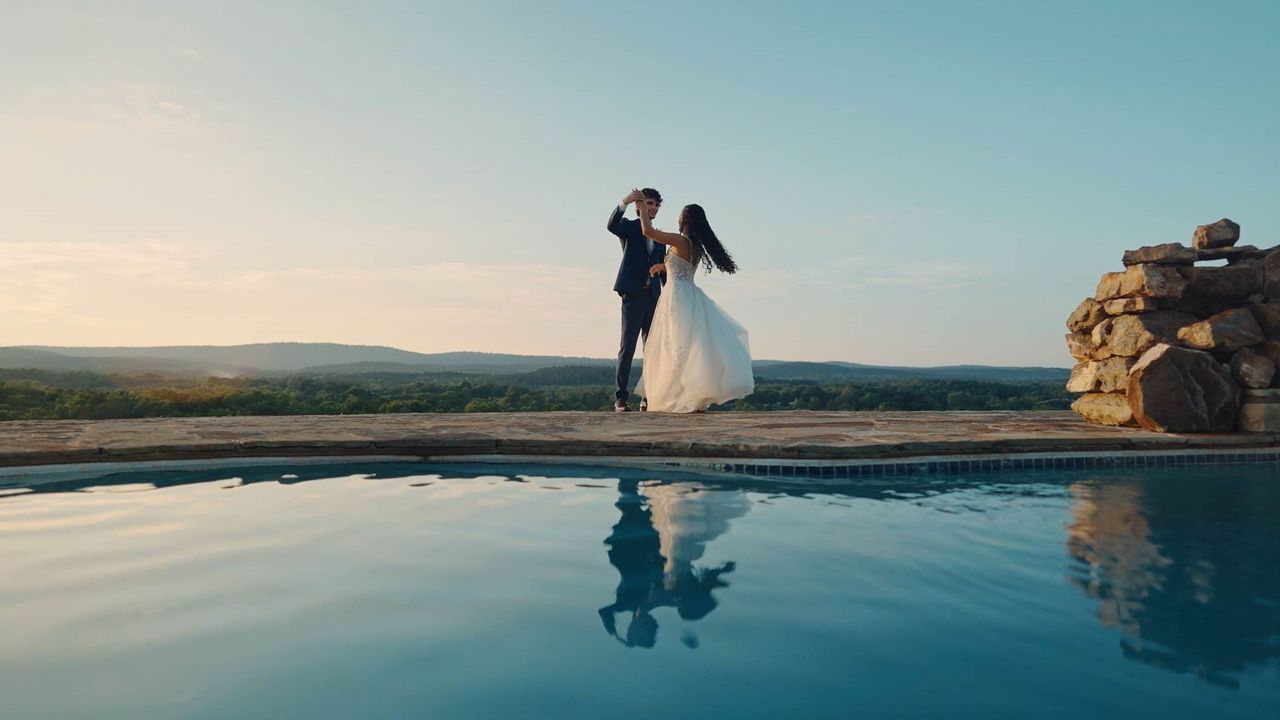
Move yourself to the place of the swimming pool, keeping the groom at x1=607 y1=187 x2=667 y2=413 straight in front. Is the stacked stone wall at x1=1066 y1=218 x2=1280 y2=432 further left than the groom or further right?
right

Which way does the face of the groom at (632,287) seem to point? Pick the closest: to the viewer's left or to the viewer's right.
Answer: to the viewer's right

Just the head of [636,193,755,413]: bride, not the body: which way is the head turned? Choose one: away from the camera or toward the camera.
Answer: away from the camera

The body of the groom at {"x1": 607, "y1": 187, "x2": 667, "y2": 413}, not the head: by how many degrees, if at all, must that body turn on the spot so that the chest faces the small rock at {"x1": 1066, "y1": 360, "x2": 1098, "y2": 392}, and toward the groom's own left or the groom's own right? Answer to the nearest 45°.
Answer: approximately 45° to the groom's own left

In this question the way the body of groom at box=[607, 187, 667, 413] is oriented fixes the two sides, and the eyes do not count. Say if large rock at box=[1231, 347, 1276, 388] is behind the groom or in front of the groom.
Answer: in front

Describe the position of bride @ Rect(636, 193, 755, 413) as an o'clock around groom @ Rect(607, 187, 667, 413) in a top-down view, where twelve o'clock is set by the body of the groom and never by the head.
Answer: The bride is roughly at 11 o'clock from the groom.

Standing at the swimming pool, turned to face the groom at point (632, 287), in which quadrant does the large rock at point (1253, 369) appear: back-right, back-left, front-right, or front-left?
front-right

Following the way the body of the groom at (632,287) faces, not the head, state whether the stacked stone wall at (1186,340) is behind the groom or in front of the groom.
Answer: in front

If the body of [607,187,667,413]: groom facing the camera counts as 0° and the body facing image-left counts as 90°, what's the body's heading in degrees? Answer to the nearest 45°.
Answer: approximately 315°
